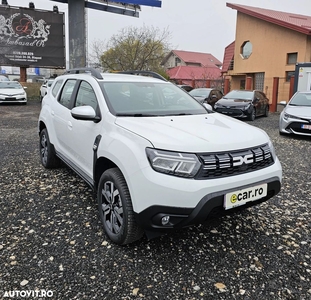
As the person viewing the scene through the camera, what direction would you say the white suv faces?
facing the viewer and to the right of the viewer

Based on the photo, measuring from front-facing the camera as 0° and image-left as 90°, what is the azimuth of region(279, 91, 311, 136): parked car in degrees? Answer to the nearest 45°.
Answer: approximately 0°

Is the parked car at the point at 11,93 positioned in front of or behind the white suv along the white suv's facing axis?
behind

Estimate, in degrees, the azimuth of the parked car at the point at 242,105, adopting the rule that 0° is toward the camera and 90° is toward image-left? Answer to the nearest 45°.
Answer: approximately 45°

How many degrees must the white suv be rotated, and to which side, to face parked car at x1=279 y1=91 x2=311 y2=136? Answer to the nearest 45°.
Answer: approximately 90° to its left

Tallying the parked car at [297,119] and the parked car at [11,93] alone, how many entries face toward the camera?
2

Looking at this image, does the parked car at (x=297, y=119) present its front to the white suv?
yes

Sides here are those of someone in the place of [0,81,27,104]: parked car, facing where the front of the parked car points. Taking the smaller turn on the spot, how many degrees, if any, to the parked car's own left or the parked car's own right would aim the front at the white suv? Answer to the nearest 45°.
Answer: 0° — it already faces it

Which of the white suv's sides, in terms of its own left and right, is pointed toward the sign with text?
back
